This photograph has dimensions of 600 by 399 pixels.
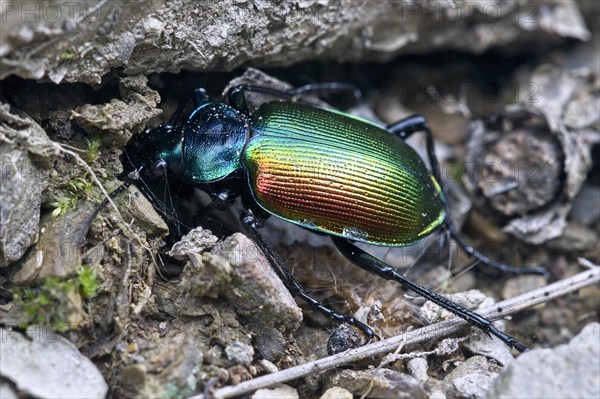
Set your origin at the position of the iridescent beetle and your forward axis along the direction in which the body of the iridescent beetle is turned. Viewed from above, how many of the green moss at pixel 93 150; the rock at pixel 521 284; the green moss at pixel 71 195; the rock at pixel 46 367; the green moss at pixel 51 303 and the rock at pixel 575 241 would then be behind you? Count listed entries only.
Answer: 2

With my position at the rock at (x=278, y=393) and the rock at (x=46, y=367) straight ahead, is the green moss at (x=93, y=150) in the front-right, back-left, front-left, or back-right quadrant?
front-right

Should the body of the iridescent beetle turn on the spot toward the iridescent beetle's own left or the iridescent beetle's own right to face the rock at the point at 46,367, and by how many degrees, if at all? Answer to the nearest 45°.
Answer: approximately 45° to the iridescent beetle's own left

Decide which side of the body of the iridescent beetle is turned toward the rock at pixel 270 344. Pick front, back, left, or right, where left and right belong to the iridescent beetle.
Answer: left

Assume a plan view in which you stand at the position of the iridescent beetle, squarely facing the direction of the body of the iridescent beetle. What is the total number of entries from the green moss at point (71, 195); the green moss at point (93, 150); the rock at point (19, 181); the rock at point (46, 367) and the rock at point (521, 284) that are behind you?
1

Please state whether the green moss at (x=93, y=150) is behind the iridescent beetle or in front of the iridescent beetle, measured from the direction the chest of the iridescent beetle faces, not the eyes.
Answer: in front

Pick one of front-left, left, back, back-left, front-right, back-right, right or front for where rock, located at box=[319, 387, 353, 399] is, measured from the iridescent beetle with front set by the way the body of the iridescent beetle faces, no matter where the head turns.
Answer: left

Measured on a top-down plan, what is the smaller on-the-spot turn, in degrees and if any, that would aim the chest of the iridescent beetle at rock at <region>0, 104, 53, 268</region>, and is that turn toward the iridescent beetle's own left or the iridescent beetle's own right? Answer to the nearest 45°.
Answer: approximately 45° to the iridescent beetle's own left

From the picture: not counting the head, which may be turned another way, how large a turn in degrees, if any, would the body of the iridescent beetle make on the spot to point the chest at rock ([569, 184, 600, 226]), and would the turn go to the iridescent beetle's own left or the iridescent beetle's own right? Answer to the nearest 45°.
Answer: approximately 180°

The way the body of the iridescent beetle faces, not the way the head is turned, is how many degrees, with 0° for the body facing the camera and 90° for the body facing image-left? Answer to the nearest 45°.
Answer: approximately 90°

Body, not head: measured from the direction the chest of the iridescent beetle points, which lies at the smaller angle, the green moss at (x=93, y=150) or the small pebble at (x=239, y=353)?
the green moss

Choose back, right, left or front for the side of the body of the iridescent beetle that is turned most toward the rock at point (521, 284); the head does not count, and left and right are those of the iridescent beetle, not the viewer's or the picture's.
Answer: back
